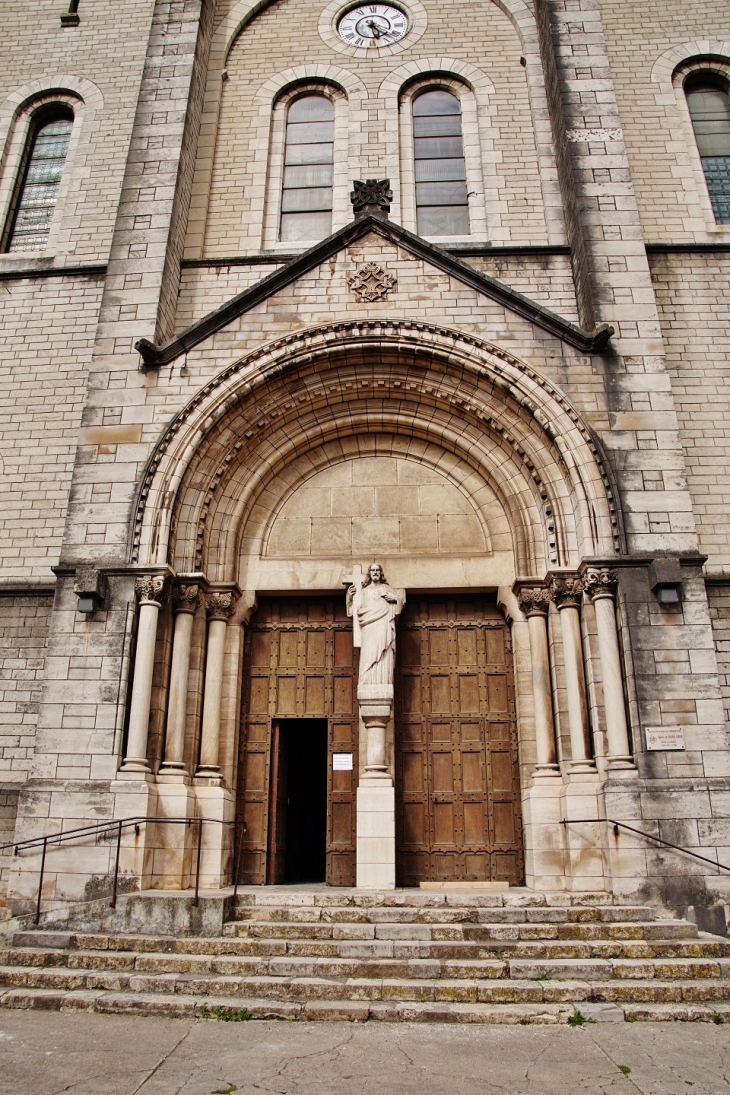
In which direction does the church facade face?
toward the camera

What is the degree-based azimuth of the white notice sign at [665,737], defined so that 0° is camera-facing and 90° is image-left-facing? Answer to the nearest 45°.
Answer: approximately 0°

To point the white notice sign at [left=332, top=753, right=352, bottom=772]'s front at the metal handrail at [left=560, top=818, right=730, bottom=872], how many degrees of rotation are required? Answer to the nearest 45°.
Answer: approximately 45° to its left

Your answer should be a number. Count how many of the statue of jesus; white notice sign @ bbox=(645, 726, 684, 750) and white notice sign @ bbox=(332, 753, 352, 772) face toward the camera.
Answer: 3

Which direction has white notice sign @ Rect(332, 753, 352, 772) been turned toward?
toward the camera

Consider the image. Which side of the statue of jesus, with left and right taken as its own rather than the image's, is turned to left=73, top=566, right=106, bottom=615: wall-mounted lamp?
right

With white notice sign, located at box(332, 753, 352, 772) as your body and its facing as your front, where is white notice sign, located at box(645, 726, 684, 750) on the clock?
white notice sign, located at box(645, 726, 684, 750) is roughly at 10 o'clock from white notice sign, located at box(332, 753, 352, 772).

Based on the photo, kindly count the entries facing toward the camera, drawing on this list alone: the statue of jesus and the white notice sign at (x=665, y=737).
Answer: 2

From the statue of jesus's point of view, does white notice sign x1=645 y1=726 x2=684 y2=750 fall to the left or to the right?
on its left
